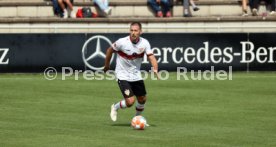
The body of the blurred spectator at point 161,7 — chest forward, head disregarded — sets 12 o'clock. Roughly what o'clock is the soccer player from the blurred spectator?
The soccer player is roughly at 12 o'clock from the blurred spectator.

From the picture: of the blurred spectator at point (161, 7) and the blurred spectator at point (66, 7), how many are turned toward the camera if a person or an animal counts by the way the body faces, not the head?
2

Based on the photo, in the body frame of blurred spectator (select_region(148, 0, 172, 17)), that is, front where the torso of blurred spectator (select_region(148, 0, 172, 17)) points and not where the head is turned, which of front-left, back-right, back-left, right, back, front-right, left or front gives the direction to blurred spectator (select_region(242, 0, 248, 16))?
left

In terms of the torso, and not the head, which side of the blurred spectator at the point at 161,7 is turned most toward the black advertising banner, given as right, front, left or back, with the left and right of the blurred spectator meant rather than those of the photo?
front

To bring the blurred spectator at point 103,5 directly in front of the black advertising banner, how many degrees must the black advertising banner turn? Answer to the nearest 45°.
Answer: approximately 135° to its right

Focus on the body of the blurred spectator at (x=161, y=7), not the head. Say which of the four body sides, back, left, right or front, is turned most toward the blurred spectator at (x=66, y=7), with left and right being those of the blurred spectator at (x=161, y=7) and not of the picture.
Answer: right

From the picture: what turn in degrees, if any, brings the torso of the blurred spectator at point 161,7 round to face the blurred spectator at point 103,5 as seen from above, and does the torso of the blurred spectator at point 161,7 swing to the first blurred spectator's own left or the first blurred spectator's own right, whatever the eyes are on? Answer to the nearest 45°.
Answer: approximately 90° to the first blurred spectator's own right

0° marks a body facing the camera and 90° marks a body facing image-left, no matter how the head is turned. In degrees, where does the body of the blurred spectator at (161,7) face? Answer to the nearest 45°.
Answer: approximately 0°

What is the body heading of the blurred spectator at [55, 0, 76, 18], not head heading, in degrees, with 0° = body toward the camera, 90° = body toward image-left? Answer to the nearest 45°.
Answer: approximately 0°

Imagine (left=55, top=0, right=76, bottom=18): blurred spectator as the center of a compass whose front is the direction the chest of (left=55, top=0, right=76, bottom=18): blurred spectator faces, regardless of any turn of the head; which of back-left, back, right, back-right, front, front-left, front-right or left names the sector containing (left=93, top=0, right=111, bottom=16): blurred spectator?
left

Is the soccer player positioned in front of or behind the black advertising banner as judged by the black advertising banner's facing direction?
in front

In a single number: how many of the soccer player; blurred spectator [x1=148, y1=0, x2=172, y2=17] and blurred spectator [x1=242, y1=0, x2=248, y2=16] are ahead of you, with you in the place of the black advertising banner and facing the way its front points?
1
